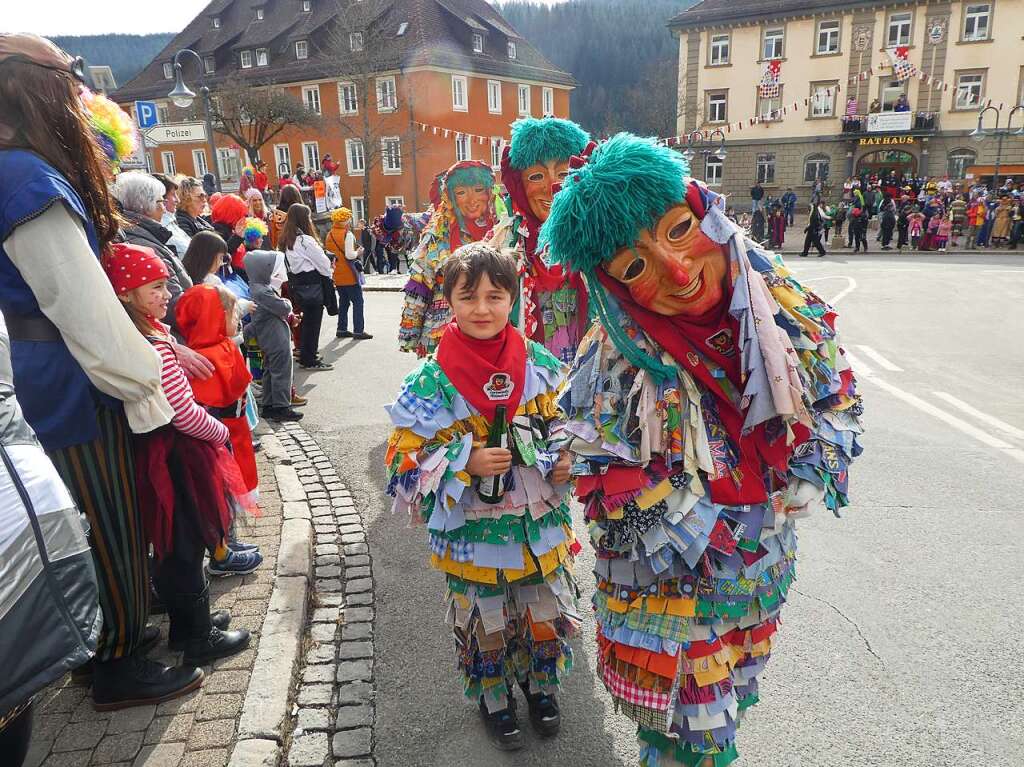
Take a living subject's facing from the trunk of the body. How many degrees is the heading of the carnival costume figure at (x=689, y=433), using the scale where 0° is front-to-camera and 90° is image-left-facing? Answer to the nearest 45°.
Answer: approximately 0°

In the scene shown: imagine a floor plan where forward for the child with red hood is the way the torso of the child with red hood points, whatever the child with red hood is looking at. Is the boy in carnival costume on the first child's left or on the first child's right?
on the first child's right

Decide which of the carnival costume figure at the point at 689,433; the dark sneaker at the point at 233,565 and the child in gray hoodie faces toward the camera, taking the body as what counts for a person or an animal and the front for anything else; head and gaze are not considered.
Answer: the carnival costume figure

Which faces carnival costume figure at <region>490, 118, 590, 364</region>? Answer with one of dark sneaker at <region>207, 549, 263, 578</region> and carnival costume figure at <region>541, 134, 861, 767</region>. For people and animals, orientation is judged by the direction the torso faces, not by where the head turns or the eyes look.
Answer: the dark sneaker

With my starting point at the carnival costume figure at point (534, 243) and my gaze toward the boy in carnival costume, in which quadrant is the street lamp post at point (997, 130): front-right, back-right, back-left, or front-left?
back-left

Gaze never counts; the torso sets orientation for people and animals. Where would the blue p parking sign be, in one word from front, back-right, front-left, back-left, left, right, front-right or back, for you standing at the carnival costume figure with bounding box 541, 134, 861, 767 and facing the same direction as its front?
back-right

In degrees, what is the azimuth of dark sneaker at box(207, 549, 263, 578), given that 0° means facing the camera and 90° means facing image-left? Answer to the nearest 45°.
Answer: approximately 270°

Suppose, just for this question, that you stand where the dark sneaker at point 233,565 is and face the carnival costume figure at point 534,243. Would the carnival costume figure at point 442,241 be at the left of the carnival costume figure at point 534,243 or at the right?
left
